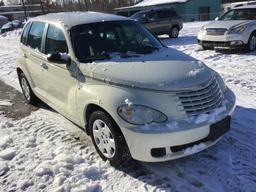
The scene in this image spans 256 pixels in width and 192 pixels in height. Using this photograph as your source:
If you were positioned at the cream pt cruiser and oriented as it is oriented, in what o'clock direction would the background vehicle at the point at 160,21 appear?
The background vehicle is roughly at 8 o'clock from the cream pt cruiser.

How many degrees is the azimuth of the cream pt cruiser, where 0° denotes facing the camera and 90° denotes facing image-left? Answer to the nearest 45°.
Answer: approximately 315°

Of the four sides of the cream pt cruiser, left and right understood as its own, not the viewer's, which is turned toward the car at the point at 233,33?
left

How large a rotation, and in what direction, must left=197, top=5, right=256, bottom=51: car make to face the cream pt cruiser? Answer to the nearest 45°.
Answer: approximately 45° to its left

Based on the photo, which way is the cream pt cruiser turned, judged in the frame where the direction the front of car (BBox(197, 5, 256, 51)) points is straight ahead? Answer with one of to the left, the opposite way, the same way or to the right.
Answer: to the left

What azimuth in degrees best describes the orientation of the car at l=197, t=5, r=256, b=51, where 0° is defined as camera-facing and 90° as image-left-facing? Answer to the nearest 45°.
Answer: approximately 45°

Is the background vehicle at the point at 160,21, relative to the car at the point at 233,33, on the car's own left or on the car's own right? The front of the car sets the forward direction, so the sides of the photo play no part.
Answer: on the car's own right
